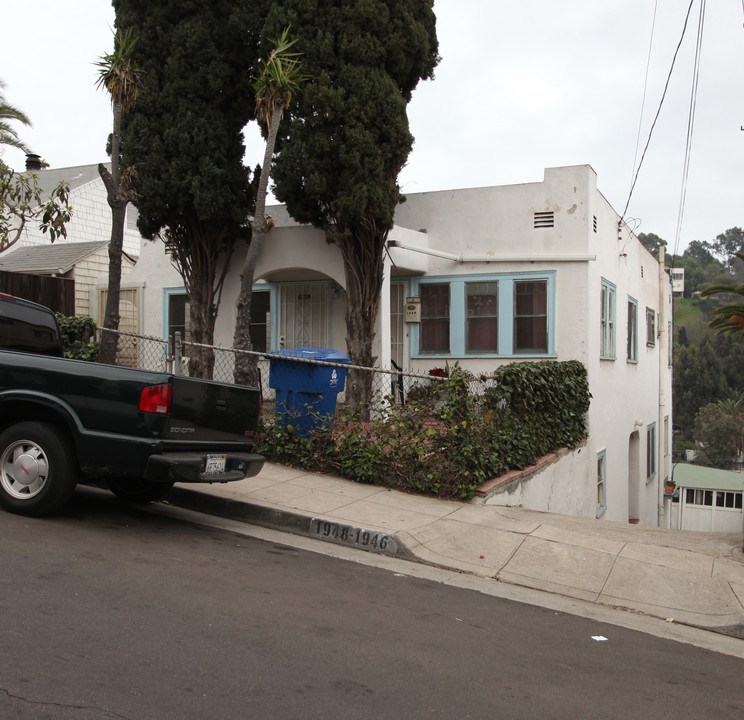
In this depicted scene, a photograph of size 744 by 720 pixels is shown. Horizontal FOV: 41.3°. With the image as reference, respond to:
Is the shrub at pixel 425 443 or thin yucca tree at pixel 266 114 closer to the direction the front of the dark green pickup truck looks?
the thin yucca tree

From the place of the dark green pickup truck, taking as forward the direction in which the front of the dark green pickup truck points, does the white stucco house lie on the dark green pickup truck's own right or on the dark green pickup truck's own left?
on the dark green pickup truck's own right

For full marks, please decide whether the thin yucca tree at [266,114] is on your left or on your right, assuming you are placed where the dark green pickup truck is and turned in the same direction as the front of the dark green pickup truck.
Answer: on your right

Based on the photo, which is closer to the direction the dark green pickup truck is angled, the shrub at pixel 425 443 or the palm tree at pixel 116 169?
the palm tree

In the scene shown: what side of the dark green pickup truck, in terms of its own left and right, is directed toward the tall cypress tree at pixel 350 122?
right

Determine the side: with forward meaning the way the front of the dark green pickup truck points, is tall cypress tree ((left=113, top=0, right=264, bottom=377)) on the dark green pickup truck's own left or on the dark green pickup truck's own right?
on the dark green pickup truck's own right

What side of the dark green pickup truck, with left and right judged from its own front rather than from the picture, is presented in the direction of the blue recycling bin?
right

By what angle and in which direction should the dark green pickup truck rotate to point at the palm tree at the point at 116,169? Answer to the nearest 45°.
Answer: approximately 45° to its right

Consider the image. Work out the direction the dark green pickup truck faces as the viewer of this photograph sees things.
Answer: facing away from the viewer and to the left of the viewer

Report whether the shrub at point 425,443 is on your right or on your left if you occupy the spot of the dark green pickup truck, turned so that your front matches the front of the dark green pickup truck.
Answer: on your right

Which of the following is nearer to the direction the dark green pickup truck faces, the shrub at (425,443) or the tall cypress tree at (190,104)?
the tall cypress tree
